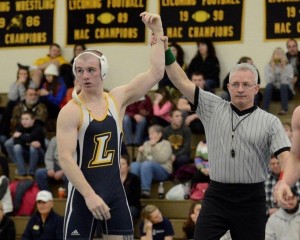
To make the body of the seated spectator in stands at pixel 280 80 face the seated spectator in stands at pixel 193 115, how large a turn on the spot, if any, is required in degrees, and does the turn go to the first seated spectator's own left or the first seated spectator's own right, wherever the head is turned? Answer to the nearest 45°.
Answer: approximately 90° to the first seated spectator's own right

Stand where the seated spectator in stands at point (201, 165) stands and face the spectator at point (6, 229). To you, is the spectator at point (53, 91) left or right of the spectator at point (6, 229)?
right
